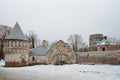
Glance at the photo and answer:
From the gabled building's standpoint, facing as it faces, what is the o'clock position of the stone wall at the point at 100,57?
The stone wall is roughly at 9 o'clock from the gabled building.

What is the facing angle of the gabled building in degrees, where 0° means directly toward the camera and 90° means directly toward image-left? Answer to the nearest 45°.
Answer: approximately 0°
